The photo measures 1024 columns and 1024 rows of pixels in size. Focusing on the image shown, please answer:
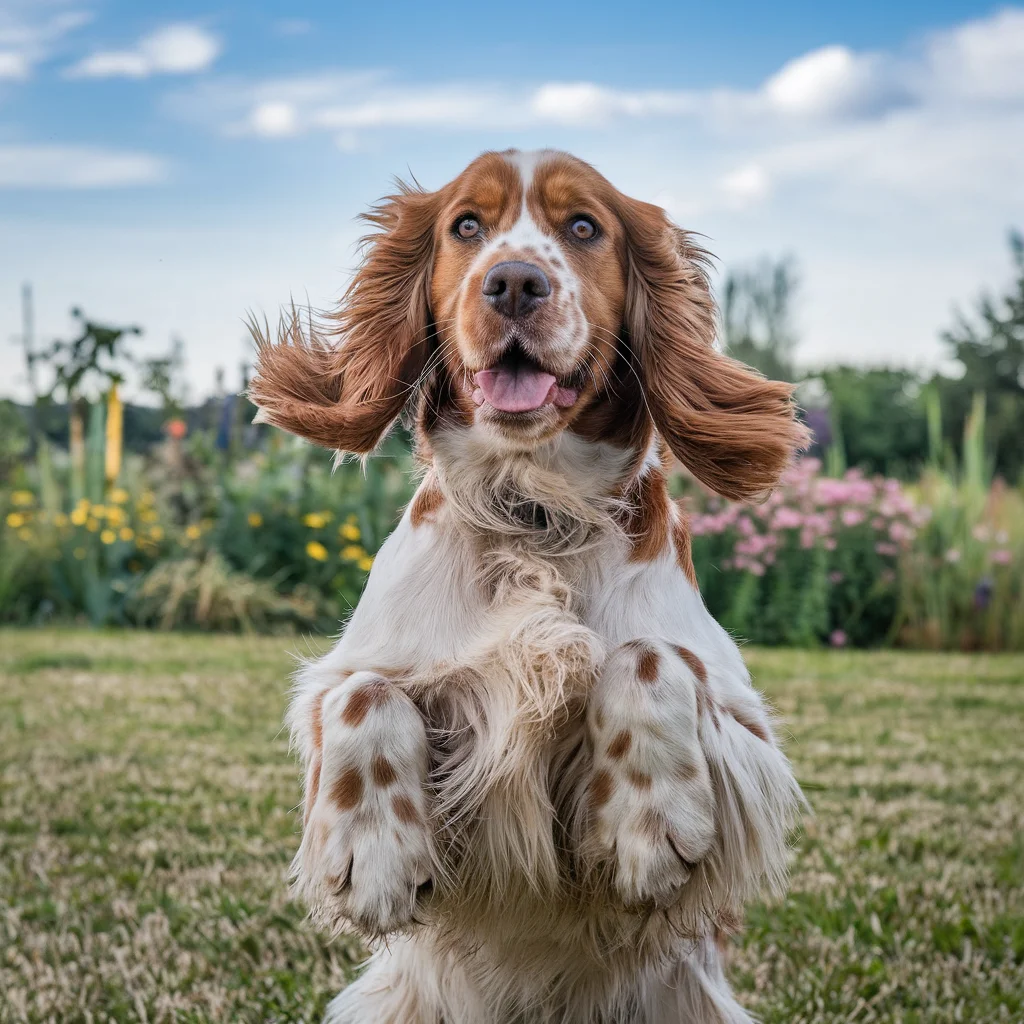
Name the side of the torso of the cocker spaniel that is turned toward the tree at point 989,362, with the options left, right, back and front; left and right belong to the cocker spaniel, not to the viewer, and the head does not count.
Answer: back

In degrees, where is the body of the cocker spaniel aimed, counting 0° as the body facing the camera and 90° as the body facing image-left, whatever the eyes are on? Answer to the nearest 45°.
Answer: approximately 0°

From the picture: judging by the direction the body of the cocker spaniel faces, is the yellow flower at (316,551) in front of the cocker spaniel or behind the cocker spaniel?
behind
